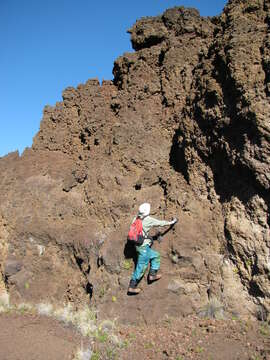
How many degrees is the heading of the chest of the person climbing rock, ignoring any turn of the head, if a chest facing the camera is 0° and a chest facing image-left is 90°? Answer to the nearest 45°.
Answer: approximately 270°
